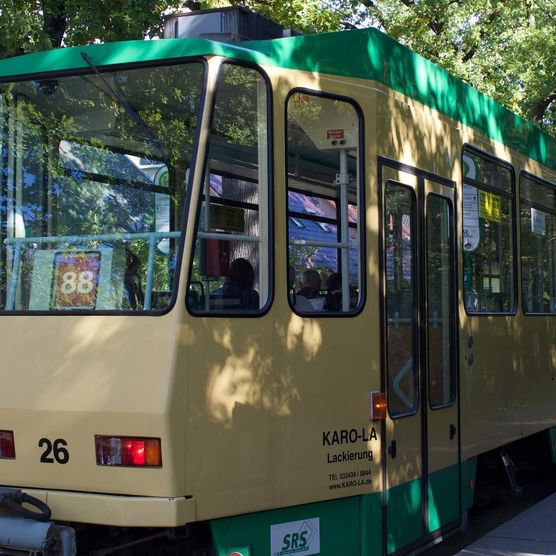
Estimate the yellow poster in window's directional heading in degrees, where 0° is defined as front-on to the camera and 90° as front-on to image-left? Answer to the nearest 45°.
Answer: approximately 315°

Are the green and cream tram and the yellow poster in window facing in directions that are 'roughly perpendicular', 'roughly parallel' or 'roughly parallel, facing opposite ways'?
roughly perpendicular

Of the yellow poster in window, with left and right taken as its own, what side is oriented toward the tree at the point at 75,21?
back

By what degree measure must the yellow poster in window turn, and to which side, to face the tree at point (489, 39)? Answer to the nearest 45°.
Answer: approximately 135° to its left
